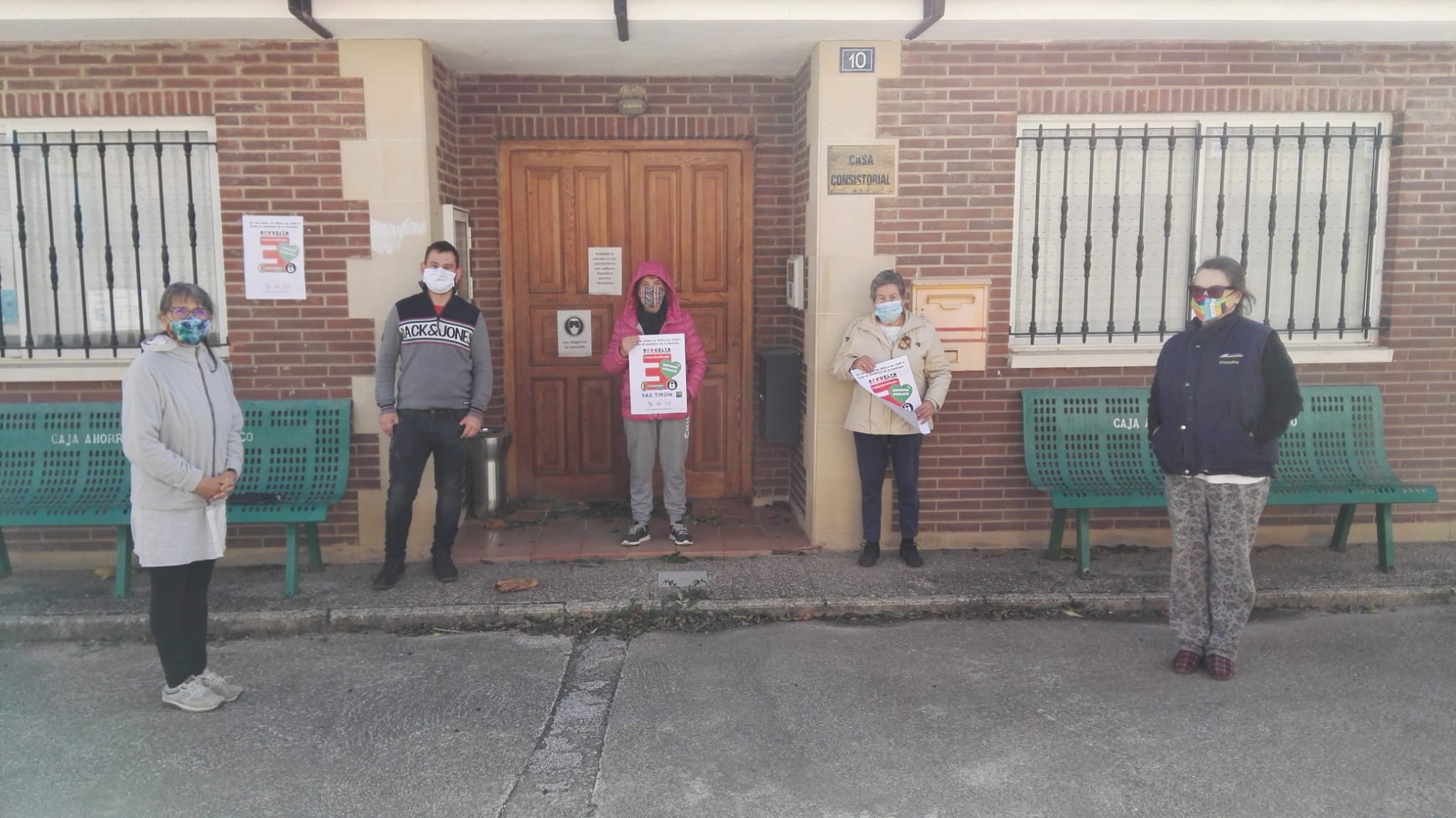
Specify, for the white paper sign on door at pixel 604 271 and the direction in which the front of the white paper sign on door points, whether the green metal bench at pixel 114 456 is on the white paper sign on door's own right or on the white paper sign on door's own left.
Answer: on the white paper sign on door's own right

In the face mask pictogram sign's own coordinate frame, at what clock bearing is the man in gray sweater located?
The man in gray sweater is roughly at 1 o'clock from the face mask pictogram sign.

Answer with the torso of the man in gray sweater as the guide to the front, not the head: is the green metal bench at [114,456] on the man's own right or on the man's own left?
on the man's own right

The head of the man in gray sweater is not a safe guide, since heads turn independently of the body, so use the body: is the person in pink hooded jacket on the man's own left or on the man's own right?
on the man's own left

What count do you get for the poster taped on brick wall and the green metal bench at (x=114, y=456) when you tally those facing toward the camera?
2

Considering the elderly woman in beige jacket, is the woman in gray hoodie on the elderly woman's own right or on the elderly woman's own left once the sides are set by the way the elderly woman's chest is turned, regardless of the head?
on the elderly woman's own right

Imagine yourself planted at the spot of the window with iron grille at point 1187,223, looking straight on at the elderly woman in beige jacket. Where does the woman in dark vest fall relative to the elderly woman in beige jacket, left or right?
left

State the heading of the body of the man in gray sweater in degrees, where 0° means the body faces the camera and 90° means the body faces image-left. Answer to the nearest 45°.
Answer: approximately 0°
